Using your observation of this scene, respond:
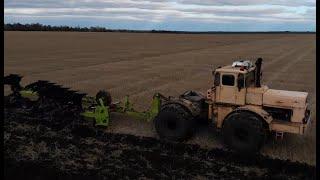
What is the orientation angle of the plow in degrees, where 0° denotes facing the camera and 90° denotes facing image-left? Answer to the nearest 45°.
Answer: approximately 270°

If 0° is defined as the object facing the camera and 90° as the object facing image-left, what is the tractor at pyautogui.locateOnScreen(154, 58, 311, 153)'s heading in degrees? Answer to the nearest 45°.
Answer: approximately 315°

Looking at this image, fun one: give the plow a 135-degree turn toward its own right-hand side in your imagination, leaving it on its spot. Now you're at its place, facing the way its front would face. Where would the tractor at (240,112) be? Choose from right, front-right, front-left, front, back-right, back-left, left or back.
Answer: left
